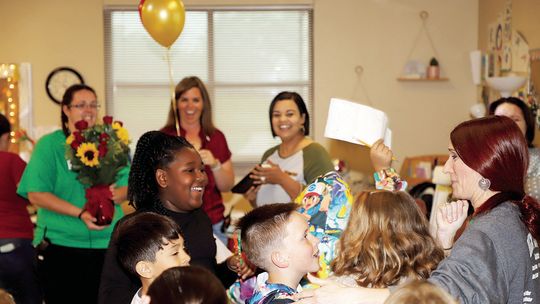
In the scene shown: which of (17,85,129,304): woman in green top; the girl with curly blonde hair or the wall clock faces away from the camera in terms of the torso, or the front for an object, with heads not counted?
the girl with curly blonde hair

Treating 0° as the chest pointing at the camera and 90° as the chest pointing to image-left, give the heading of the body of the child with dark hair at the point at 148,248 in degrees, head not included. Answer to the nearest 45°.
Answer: approximately 270°

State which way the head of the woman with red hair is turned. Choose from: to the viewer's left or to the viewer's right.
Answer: to the viewer's left

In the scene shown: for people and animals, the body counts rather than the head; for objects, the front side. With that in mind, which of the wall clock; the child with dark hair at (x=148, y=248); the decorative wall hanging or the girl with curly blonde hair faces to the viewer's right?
the child with dark hair

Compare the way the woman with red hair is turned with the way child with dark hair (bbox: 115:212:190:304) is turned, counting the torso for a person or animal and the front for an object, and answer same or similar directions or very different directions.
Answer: very different directions

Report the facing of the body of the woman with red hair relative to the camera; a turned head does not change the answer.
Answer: to the viewer's left

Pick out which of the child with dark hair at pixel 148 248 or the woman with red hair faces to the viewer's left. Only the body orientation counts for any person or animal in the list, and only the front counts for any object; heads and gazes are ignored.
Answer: the woman with red hair

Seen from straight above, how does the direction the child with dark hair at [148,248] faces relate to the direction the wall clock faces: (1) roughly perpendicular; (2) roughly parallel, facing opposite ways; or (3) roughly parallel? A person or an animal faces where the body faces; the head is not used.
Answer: roughly perpendicular

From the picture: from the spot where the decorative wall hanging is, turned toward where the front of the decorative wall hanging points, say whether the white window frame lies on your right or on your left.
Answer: on your right

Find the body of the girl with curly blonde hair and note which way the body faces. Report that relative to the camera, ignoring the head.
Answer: away from the camera
